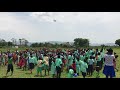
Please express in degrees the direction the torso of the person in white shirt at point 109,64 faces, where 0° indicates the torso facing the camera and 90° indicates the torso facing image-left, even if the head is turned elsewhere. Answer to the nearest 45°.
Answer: approximately 180°
